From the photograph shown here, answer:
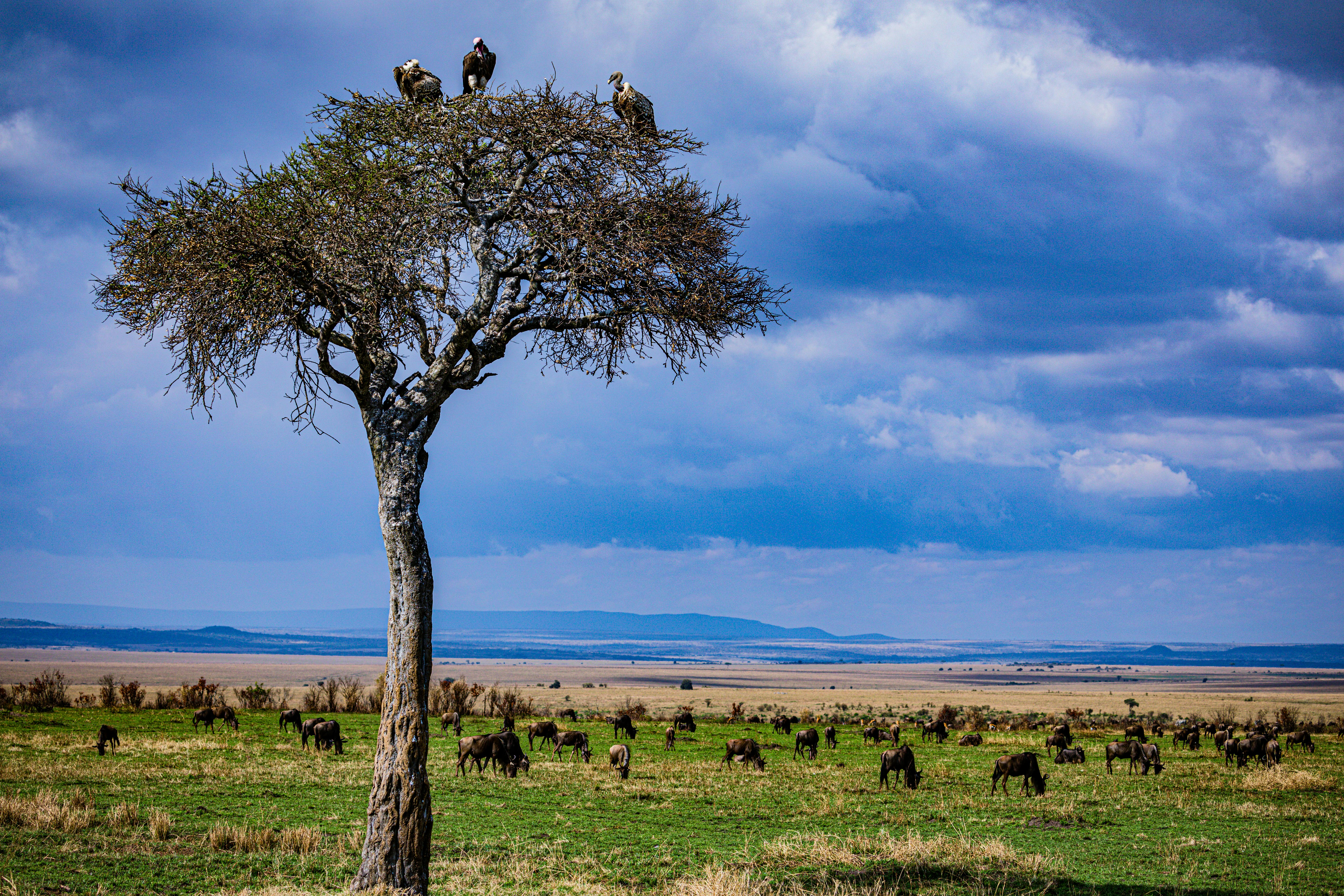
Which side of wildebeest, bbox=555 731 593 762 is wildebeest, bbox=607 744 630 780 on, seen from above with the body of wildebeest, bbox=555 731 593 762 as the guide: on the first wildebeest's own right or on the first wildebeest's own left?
on the first wildebeest's own right

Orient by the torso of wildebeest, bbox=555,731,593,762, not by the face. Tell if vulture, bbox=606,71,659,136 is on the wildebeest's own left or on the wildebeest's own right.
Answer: on the wildebeest's own right

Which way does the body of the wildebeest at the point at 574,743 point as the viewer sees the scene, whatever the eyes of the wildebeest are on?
to the viewer's right

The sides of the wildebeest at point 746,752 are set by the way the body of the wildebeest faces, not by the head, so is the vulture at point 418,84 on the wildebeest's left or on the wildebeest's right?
on the wildebeest's right

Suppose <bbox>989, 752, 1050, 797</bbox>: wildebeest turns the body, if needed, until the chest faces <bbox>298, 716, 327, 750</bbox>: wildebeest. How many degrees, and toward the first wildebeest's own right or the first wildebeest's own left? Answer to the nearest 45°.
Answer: approximately 180°

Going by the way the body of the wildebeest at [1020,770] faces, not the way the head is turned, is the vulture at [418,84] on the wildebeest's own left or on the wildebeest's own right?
on the wildebeest's own right

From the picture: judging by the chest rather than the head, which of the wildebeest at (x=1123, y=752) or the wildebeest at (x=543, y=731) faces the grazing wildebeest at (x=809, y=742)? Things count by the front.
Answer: the wildebeest at (x=543, y=731)

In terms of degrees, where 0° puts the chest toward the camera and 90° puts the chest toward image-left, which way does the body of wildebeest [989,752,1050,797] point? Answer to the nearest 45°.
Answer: approximately 270°

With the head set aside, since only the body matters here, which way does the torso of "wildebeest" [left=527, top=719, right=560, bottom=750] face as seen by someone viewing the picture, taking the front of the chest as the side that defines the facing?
to the viewer's right

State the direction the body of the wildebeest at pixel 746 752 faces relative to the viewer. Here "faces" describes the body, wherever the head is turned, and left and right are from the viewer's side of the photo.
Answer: facing to the right of the viewer
